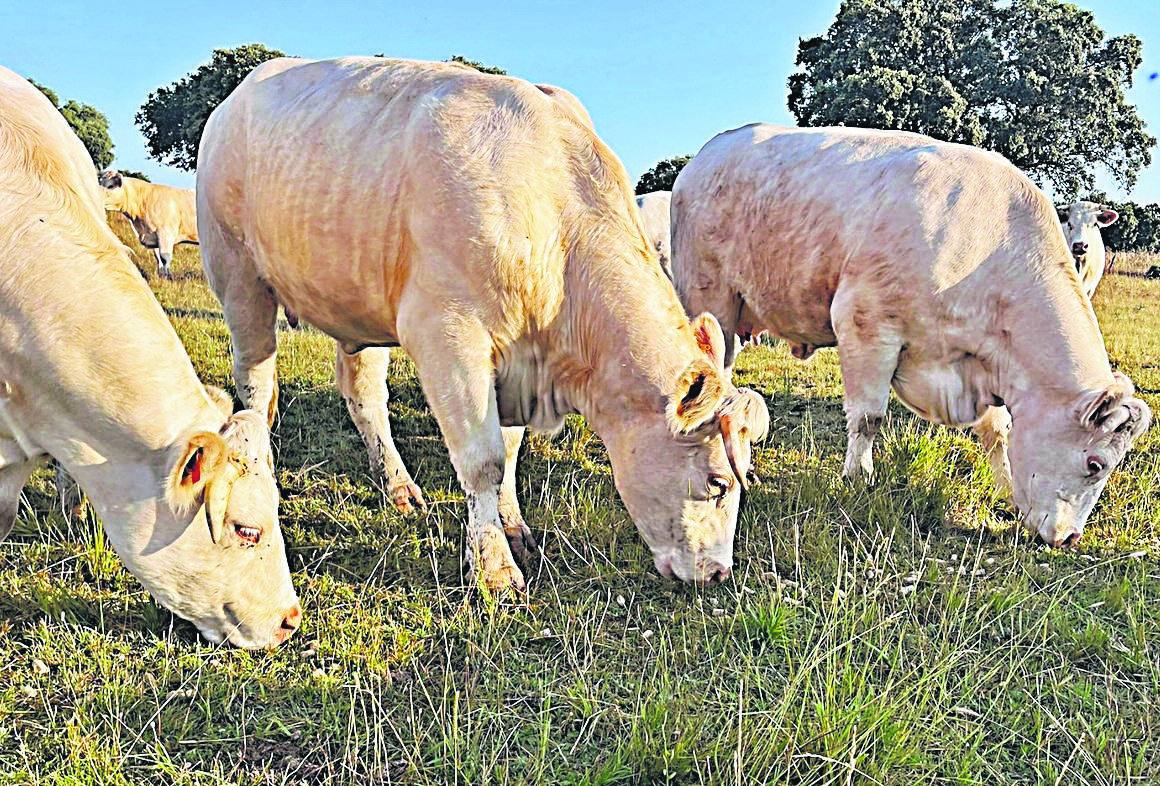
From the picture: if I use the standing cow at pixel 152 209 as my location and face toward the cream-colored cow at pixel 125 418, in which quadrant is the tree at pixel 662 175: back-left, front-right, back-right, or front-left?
back-left

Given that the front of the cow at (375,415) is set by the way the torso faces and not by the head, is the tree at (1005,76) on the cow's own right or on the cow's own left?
on the cow's own left

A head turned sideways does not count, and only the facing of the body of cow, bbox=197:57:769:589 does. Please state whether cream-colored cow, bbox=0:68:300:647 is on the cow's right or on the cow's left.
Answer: on the cow's right

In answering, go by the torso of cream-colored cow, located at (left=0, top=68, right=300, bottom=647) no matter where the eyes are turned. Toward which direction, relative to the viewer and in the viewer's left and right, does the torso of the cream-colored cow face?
facing to the right of the viewer

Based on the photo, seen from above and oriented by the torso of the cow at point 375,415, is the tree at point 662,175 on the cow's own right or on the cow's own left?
on the cow's own left

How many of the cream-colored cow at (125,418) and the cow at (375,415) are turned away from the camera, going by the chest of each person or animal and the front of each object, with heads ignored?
0

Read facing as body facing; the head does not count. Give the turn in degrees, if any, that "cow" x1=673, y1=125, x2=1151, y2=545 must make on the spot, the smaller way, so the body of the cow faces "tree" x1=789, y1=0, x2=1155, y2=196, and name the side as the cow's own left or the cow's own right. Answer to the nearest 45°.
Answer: approximately 135° to the cow's own left

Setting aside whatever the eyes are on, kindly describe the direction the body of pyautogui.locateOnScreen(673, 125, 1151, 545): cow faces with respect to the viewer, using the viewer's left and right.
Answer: facing the viewer and to the right of the viewer

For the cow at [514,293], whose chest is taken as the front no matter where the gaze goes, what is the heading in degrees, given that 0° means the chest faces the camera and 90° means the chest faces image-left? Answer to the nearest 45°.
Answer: approximately 315°

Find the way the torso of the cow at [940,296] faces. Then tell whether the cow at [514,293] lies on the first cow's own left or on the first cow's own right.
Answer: on the first cow's own right
